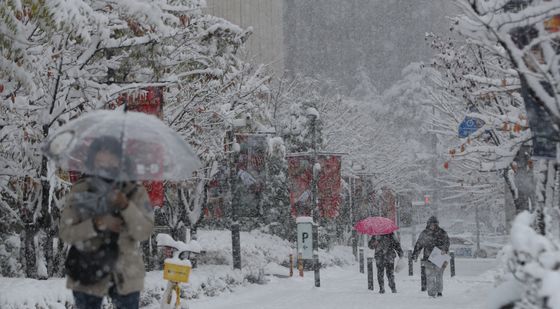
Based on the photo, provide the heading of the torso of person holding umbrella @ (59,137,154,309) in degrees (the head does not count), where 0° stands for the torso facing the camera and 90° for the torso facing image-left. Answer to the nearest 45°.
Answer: approximately 0°

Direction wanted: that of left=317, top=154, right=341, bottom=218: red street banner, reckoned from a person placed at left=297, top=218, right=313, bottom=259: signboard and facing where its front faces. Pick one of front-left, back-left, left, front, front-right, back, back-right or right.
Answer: back

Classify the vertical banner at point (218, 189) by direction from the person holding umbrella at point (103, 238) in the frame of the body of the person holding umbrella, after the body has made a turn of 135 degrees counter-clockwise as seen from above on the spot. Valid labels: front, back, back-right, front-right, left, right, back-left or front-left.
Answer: front-left

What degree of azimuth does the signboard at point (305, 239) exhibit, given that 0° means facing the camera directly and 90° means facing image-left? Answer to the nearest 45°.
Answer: approximately 0°

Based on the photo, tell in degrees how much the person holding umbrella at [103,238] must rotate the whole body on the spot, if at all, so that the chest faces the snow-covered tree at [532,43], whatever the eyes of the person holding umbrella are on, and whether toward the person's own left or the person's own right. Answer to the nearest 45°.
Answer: approximately 90° to the person's own left

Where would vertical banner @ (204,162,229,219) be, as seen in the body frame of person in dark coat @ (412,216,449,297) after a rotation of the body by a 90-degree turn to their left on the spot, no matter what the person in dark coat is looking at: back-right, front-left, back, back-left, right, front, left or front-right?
back-left

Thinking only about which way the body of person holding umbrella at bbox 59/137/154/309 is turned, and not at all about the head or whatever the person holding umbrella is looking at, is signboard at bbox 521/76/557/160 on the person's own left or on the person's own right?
on the person's own left
